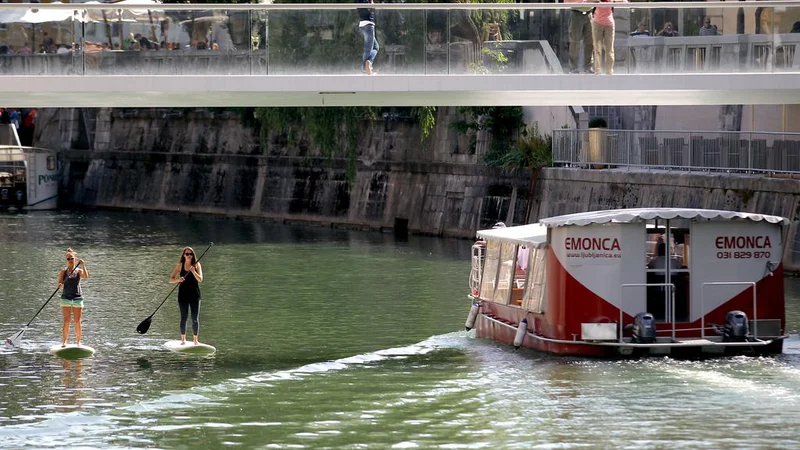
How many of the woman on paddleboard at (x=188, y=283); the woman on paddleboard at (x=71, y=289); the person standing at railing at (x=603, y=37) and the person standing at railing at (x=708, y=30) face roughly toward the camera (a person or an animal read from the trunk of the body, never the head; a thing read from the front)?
4

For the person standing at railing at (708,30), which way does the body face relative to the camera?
toward the camera

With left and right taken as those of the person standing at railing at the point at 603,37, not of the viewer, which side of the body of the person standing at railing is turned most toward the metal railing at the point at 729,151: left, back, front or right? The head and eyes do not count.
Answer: back

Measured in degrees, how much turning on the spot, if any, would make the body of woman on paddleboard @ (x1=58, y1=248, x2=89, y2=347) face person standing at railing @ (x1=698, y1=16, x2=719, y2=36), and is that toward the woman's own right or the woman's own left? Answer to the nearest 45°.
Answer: approximately 90° to the woman's own left

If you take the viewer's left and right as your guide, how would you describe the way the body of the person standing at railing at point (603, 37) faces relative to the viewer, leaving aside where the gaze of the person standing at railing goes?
facing the viewer

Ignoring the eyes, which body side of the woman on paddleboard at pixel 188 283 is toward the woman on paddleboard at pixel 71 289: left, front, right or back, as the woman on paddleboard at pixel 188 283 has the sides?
right

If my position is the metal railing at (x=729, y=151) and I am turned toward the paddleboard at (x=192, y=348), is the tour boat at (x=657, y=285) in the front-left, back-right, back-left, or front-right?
front-left

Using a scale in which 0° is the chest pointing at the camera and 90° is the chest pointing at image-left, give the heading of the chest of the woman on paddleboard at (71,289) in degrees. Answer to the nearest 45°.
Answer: approximately 0°

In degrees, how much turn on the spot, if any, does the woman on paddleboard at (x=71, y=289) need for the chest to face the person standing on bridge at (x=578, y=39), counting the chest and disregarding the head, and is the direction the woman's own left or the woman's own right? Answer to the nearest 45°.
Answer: approximately 90° to the woman's own left
